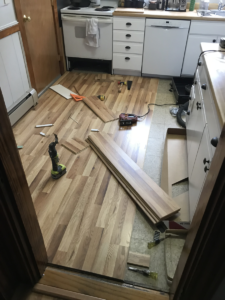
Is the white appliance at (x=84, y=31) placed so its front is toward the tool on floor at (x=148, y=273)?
yes

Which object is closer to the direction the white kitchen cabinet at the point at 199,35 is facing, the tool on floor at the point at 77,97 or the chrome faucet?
the tool on floor

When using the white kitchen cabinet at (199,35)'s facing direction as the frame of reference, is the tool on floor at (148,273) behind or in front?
in front

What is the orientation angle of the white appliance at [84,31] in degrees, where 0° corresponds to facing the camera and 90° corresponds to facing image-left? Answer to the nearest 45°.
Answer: approximately 0°

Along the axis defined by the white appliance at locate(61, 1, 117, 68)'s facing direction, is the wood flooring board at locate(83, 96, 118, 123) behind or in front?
in front

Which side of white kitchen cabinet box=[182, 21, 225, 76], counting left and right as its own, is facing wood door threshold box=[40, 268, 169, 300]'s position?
front

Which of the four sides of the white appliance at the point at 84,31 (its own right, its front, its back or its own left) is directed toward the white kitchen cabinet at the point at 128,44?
left

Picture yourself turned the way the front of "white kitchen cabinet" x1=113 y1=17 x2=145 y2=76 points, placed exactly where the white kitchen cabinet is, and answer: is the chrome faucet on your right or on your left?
on your left

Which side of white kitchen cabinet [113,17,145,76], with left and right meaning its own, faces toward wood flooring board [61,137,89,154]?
front

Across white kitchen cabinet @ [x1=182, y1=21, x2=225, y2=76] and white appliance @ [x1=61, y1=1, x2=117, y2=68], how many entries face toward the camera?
2
